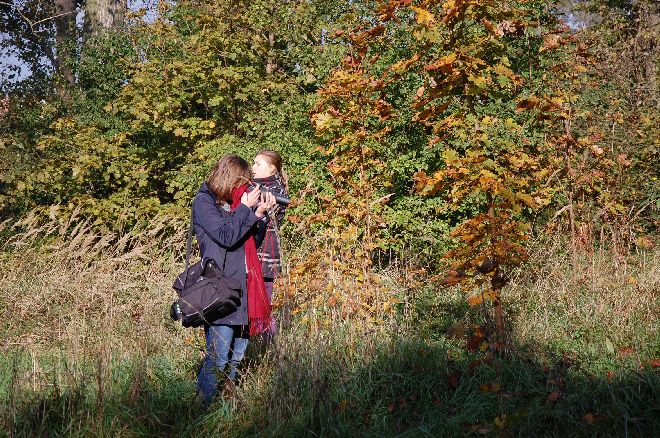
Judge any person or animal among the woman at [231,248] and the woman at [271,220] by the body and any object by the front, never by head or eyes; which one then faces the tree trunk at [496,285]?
the woman at [231,248]

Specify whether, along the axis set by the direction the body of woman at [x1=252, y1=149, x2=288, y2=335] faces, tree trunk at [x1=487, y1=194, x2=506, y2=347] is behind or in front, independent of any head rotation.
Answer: behind

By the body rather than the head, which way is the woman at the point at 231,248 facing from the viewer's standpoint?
to the viewer's right

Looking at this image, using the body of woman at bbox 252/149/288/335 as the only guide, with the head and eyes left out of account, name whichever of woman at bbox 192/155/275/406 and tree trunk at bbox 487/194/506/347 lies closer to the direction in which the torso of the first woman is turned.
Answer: the woman at bbox 192/155/275/406

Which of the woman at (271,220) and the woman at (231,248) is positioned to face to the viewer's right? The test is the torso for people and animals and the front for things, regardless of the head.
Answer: the woman at (231,248)

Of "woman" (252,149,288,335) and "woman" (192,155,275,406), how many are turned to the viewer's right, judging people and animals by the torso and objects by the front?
1

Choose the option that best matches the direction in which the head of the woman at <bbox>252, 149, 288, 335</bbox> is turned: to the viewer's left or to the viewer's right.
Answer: to the viewer's left

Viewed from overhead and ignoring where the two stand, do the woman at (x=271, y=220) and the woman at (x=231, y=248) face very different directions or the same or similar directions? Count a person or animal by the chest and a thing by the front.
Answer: very different directions

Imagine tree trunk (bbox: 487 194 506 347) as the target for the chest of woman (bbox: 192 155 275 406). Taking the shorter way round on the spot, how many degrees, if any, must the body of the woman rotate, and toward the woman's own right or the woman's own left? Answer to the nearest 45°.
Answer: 0° — they already face it
